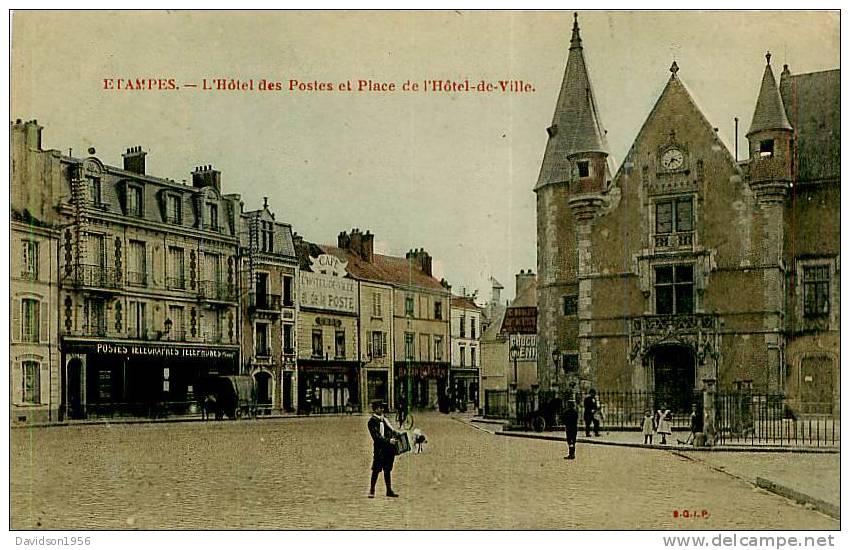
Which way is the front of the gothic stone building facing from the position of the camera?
facing the viewer

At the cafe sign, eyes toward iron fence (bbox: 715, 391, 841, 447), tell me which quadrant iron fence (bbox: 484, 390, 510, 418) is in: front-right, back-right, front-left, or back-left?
front-left

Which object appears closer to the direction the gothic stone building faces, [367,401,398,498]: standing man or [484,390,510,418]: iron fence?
the standing man

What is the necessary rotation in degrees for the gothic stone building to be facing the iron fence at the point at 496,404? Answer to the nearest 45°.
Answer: approximately 45° to its right

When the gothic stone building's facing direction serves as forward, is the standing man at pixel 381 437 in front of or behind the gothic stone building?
in front

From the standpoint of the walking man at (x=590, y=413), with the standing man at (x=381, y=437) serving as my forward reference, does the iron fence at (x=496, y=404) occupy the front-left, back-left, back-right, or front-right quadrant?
back-right

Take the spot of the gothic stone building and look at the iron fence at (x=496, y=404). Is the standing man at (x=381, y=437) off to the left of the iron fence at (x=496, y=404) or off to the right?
left
